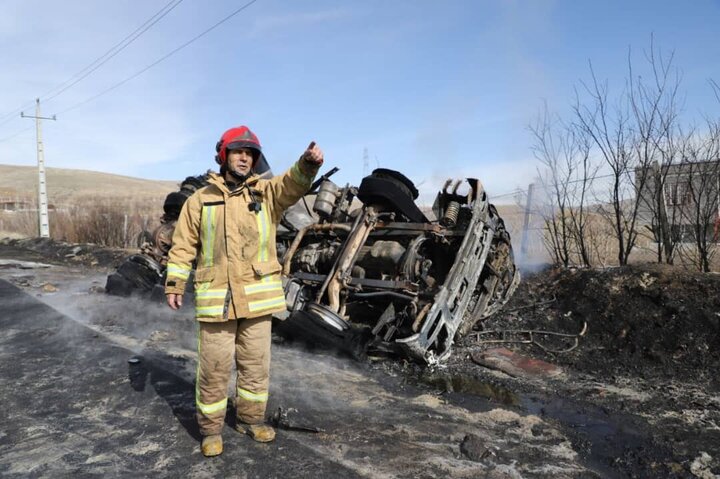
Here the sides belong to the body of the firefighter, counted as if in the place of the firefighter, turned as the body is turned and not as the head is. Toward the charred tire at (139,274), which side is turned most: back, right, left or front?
back

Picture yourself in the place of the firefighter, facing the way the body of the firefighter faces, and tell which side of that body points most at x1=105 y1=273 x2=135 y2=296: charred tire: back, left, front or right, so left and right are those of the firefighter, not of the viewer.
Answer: back

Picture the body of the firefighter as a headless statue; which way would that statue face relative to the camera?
toward the camera

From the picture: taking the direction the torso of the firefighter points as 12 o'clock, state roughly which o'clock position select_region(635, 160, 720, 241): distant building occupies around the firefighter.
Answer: The distant building is roughly at 8 o'clock from the firefighter.

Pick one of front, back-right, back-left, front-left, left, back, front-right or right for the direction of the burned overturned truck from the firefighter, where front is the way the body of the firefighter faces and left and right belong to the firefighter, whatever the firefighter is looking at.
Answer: back-left
